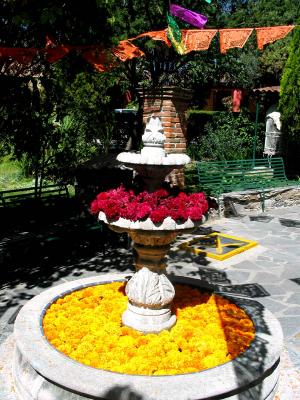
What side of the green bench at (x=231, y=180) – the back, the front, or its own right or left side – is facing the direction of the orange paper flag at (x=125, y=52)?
right

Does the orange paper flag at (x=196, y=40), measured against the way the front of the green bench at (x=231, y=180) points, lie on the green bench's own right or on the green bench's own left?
on the green bench's own right

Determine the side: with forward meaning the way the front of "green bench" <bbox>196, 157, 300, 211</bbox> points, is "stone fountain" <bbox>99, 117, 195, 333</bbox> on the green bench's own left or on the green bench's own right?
on the green bench's own right

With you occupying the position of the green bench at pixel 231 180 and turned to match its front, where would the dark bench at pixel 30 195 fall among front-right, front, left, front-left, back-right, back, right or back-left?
right
